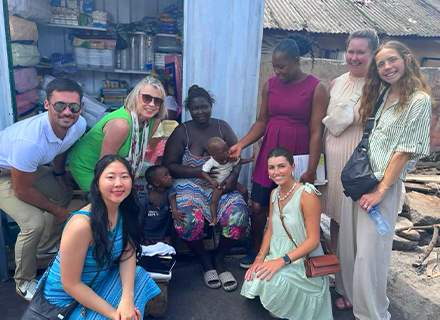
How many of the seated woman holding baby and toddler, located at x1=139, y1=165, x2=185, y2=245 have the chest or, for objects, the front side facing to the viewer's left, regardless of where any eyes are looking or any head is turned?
0

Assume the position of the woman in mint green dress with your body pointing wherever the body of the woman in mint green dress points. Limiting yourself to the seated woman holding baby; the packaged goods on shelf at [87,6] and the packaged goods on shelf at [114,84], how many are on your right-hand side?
3

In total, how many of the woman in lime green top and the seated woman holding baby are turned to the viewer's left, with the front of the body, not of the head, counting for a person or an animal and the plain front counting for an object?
0

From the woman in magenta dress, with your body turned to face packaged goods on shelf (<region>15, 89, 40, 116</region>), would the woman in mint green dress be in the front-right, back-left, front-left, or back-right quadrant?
back-left

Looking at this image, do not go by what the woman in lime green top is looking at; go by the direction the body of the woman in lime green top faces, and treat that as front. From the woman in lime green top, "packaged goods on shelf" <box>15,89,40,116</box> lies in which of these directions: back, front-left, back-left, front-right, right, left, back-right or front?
back

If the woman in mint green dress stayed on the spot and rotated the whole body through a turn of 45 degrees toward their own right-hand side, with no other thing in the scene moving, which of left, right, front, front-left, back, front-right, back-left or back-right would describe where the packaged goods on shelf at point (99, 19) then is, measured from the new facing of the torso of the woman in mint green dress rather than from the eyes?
front-right

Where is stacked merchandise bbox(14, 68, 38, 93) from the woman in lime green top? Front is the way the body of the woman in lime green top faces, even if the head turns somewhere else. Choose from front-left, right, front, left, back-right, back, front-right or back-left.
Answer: back

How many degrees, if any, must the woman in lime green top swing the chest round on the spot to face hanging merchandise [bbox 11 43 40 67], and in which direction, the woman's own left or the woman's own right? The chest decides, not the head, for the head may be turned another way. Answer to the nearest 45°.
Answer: approximately 180°
